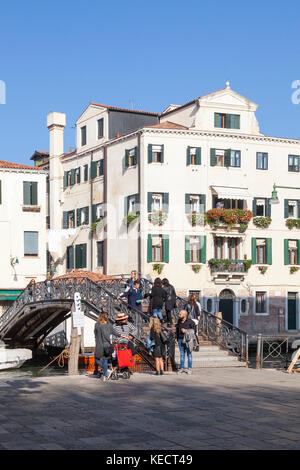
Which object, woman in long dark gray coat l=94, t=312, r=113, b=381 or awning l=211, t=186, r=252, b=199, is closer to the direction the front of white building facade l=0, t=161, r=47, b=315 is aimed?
the woman in long dark gray coat

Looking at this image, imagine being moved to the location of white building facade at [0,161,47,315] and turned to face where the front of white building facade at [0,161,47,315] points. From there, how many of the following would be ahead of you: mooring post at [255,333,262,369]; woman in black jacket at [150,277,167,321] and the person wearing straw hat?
3

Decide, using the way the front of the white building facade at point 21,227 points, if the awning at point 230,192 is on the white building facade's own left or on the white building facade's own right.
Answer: on the white building facade's own left

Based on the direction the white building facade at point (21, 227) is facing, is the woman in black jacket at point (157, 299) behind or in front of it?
in front

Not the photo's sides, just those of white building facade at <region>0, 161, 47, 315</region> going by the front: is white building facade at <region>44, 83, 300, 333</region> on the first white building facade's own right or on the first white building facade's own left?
on the first white building facade's own left

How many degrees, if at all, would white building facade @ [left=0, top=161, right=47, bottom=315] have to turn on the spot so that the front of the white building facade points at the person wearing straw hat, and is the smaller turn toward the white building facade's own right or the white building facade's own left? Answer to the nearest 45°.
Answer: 0° — it already faces them

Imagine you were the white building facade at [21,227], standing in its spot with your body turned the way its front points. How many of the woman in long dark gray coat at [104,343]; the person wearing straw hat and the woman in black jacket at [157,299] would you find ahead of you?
3

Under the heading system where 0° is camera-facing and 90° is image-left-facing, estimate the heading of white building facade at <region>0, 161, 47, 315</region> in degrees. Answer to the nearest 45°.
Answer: approximately 0°

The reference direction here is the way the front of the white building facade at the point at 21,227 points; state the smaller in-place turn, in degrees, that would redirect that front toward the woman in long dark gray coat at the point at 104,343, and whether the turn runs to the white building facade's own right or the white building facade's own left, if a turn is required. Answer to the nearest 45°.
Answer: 0° — it already faces them
